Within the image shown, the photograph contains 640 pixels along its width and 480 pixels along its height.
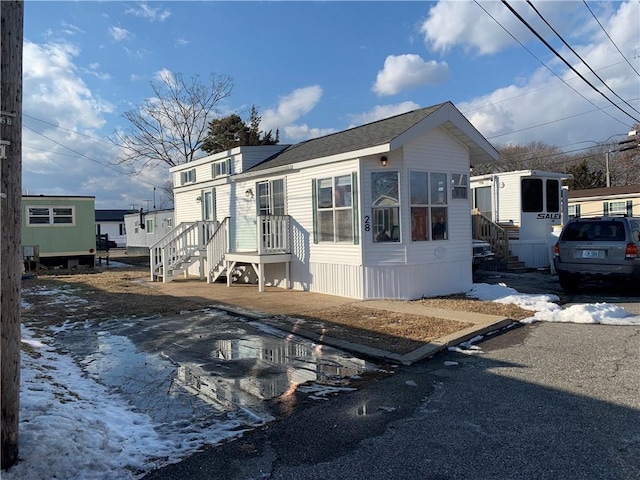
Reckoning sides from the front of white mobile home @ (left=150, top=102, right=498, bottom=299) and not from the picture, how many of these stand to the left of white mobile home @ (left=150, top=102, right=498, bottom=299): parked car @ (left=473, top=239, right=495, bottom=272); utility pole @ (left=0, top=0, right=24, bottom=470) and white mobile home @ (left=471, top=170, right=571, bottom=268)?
2

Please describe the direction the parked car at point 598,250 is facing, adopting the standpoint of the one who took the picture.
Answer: facing away from the viewer and to the right of the viewer

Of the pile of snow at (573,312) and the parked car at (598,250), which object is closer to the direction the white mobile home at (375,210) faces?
the pile of snow

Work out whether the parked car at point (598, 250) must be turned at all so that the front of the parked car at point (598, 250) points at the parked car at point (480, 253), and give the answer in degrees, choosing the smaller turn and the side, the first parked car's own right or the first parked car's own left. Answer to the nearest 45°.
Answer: approximately 90° to the first parked car's own left

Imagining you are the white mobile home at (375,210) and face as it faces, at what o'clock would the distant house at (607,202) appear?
The distant house is roughly at 9 o'clock from the white mobile home.

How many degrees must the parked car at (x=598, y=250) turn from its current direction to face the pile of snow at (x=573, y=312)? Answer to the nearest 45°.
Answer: approximately 135° to its right

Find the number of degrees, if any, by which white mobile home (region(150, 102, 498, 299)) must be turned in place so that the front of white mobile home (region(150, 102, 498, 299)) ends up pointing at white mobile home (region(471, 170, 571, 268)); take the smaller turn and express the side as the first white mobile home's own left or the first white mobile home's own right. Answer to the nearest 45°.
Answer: approximately 180°

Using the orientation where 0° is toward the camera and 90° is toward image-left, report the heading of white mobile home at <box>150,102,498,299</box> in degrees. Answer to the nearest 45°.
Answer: approximately 45°

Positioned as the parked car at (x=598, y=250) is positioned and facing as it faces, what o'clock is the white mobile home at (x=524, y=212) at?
The white mobile home is roughly at 10 o'clock from the parked car.

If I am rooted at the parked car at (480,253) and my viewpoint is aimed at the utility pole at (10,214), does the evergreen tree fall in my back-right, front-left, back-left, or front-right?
back-right

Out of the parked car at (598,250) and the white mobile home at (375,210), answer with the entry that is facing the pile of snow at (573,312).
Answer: the white mobile home
